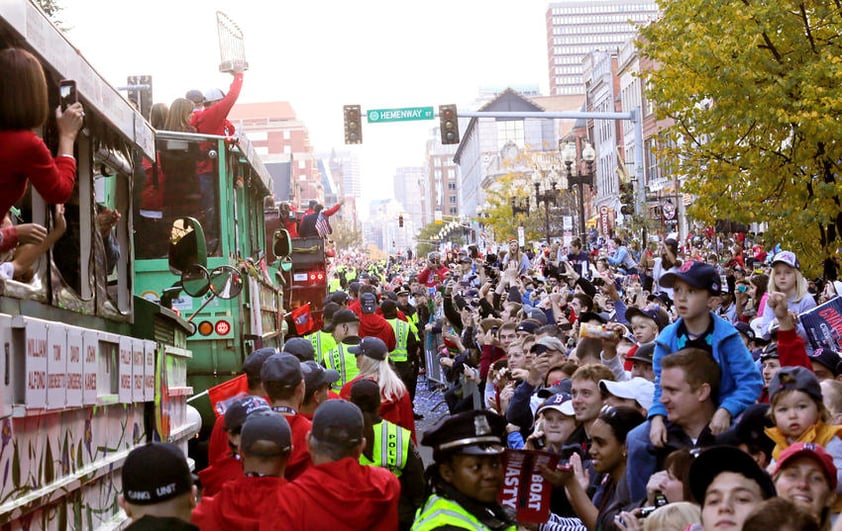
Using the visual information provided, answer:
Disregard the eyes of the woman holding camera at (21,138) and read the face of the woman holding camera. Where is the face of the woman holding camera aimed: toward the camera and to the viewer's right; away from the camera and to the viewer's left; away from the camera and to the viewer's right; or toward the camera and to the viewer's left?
away from the camera and to the viewer's right

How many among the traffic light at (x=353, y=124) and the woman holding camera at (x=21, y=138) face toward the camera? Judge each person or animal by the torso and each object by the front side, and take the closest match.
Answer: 1

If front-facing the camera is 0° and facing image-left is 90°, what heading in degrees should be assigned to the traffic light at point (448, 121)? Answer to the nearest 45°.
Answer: approximately 0°

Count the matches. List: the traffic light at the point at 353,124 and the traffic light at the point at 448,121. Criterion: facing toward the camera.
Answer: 2

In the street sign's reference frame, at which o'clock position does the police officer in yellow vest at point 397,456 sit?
The police officer in yellow vest is roughly at 12 o'clock from the street sign.

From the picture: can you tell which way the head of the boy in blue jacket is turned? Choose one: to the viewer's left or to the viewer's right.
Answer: to the viewer's left

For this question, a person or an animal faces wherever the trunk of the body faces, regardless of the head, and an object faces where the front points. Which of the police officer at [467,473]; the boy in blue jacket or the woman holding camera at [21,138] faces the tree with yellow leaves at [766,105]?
the woman holding camera

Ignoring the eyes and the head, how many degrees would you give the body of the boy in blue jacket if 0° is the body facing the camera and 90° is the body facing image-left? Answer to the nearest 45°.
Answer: approximately 45°

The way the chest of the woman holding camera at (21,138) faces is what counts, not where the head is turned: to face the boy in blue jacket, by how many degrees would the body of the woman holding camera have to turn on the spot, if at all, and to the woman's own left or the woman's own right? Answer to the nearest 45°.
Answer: approximately 45° to the woman's own right

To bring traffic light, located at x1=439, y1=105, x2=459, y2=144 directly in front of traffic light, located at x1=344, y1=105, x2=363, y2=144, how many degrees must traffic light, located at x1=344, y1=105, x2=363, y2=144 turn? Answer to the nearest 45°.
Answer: approximately 90° to its left

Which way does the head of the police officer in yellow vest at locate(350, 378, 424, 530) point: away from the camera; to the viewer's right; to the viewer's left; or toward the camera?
away from the camera

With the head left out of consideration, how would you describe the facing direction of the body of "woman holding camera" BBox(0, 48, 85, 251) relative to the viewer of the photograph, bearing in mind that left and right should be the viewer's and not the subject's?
facing away from the viewer and to the right of the viewer

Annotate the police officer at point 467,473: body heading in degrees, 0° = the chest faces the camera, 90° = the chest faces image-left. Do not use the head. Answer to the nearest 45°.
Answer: approximately 315°
